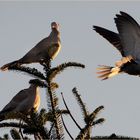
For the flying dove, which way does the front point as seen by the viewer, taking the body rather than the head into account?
to the viewer's right

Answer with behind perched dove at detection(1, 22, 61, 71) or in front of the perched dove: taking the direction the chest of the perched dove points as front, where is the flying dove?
in front

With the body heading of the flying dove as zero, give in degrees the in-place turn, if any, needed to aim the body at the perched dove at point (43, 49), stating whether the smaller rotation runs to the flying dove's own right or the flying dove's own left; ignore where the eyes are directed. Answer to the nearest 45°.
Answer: approximately 135° to the flying dove's own right

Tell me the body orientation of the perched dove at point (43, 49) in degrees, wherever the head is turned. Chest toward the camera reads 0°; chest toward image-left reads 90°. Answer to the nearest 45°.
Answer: approximately 270°

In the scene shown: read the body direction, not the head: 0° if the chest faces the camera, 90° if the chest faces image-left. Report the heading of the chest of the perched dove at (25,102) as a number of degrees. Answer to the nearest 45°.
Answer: approximately 270°
